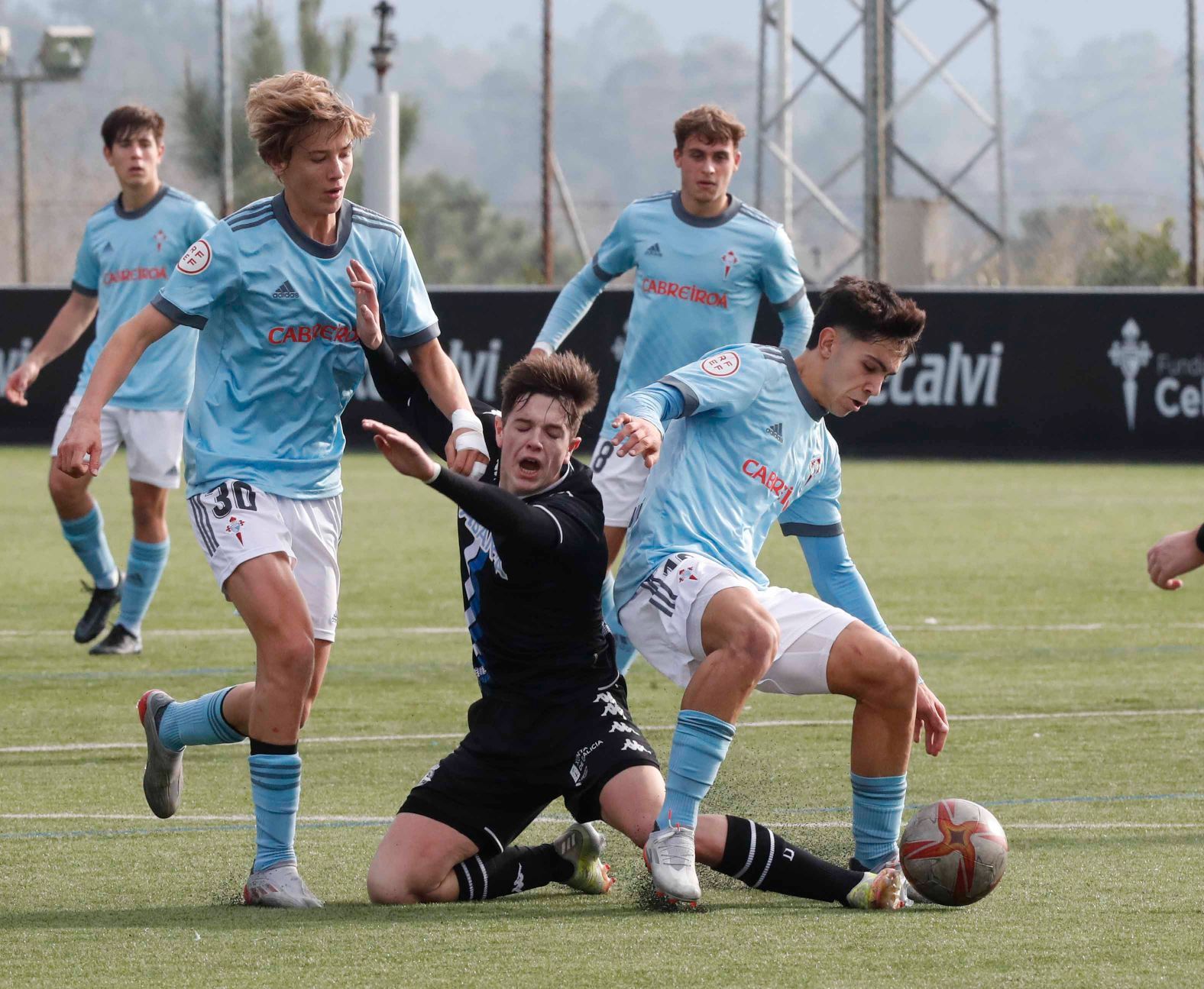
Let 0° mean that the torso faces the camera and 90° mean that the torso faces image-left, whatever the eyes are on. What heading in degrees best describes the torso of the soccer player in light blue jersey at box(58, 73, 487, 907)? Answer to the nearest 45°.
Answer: approximately 315°

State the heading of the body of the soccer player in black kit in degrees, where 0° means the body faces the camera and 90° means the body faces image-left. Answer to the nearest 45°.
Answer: approximately 45°

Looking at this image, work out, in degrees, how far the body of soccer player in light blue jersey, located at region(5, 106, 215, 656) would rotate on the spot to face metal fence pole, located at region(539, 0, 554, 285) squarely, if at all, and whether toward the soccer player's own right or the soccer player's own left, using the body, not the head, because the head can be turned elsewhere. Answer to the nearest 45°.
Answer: approximately 180°

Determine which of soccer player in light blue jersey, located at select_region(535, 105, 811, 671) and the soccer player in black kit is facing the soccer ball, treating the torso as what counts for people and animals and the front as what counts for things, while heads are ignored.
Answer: the soccer player in light blue jersey

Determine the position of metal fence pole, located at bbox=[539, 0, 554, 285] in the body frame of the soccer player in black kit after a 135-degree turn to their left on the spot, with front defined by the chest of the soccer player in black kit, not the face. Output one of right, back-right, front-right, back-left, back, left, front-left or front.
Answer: left

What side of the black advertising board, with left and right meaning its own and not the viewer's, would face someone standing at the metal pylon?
back

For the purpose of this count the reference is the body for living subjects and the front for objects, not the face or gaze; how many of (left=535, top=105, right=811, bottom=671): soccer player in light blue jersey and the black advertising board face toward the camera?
2

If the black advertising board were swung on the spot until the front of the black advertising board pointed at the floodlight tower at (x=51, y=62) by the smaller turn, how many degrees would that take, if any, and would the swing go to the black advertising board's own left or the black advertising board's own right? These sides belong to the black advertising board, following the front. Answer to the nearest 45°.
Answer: approximately 135° to the black advertising board's own right

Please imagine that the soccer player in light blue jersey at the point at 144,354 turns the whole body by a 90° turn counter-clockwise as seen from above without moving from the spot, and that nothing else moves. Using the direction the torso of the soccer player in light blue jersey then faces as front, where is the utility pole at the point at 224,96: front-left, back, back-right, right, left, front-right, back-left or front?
left

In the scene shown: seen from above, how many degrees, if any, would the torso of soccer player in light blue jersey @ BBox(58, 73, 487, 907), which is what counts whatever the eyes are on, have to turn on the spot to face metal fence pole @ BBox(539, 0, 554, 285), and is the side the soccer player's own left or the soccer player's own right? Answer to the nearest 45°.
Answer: approximately 135° to the soccer player's own left

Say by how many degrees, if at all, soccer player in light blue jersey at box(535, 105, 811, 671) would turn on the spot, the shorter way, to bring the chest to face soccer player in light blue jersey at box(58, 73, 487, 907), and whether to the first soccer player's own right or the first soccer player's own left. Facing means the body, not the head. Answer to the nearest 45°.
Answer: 0° — they already face them
